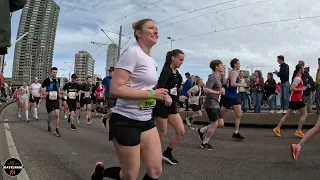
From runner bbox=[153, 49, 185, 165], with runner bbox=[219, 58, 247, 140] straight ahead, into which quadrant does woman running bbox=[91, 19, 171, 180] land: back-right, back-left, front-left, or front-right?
back-right

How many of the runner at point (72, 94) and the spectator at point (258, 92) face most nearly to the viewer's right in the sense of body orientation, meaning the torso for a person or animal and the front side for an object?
0

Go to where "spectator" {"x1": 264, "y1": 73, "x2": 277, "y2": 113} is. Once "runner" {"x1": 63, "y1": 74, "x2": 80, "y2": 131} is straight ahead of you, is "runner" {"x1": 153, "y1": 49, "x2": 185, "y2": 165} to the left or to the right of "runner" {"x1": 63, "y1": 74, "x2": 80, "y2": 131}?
left

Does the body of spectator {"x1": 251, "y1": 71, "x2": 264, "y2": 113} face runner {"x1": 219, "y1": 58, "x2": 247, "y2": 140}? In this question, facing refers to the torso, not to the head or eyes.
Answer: yes

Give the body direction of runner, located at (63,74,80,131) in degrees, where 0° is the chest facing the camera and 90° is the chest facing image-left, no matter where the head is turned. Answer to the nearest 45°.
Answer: approximately 0°

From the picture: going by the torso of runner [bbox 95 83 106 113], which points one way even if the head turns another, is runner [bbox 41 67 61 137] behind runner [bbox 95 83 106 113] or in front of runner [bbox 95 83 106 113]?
in front

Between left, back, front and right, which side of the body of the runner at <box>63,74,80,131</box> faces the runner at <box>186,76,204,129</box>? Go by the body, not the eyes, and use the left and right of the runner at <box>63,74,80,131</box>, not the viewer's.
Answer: left

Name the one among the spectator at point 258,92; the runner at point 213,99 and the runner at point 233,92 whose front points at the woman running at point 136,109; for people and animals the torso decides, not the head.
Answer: the spectator

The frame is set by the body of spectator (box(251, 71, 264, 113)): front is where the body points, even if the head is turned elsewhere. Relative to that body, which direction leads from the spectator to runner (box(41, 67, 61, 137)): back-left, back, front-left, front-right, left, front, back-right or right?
front-right

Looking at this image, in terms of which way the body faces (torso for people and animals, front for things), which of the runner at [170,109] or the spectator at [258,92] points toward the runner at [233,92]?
the spectator

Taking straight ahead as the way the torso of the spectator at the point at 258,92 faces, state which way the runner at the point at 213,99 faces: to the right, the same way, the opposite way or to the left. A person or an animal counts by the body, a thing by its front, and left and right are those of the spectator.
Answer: to the left

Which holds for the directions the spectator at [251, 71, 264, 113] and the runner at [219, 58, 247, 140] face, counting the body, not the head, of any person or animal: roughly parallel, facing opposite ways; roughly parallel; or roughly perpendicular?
roughly perpendicular

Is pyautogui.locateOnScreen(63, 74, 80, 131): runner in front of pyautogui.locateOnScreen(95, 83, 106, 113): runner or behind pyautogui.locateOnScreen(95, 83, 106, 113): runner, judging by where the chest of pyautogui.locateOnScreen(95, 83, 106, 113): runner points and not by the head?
in front
